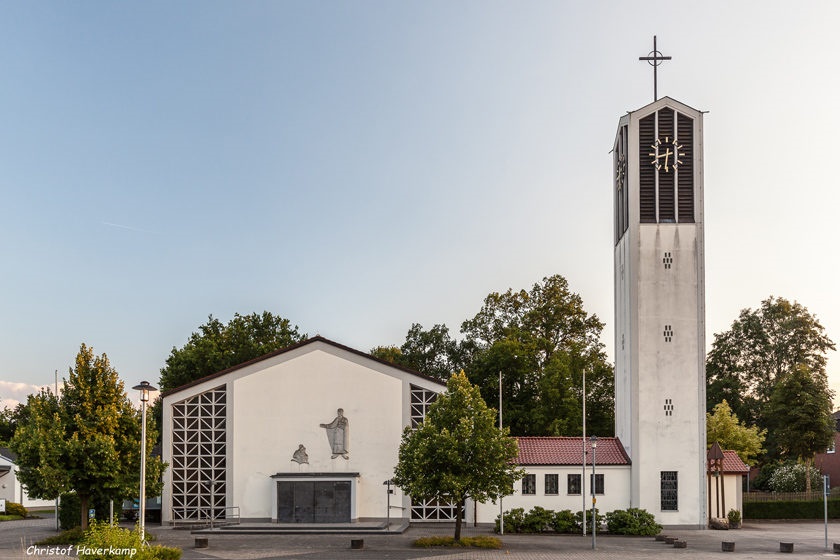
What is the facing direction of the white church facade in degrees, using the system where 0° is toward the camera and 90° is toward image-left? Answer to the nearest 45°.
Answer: approximately 0°

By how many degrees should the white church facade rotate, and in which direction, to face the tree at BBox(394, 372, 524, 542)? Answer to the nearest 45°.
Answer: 0° — it already faces it

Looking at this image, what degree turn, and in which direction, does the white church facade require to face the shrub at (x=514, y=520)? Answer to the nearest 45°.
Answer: approximately 45° to its left

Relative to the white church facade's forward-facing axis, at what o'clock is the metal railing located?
The metal railing is roughly at 3 o'clock from the white church facade.

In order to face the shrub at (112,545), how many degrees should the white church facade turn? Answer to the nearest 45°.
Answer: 0° — it already faces it

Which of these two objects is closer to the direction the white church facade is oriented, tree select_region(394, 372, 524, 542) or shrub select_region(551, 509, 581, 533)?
the tree
